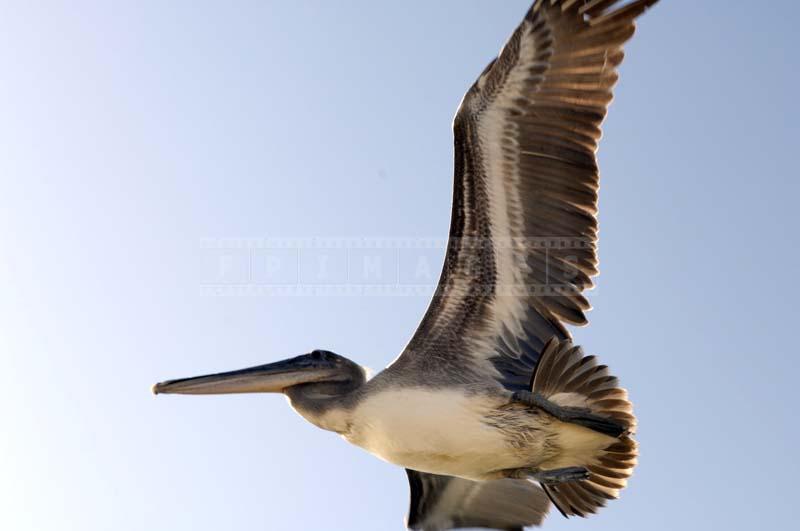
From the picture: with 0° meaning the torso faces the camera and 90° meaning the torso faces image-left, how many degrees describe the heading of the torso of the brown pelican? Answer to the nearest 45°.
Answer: approximately 90°
